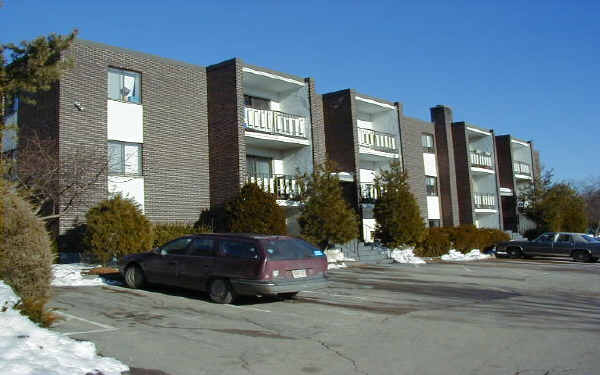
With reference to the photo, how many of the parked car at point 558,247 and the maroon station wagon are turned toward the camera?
0

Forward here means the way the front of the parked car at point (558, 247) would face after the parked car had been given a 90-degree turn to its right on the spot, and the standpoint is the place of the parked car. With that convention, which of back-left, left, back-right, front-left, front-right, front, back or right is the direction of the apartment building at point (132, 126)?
back-left

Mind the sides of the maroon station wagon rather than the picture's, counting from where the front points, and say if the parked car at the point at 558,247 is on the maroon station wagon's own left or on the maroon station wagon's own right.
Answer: on the maroon station wagon's own right

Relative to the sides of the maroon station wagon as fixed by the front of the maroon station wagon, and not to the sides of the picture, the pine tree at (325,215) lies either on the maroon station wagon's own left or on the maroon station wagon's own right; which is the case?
on the maroon station wagon's own right

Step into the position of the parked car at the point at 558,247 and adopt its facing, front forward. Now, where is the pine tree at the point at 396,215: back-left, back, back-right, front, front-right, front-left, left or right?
front-left

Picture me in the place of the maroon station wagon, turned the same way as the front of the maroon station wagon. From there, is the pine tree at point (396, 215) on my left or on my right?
on my right

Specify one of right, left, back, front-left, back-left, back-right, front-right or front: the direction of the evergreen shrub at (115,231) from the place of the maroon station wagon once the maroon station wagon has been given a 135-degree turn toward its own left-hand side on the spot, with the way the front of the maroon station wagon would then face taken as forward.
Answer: back-right

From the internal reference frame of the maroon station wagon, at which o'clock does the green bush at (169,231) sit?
The green bush is roughly at 1 o'clock from the maroon station wagon.

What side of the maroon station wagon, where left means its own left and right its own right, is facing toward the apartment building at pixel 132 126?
front

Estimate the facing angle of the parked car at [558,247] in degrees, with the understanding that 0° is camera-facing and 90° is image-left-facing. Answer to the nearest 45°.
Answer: approximately 90°

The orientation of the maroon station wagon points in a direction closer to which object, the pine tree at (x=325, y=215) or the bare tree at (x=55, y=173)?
the bare tree

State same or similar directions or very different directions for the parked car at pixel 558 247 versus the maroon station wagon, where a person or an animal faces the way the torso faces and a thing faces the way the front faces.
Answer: same or similar directions

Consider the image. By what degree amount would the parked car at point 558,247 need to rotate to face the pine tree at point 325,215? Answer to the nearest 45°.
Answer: approximately 45° to its left

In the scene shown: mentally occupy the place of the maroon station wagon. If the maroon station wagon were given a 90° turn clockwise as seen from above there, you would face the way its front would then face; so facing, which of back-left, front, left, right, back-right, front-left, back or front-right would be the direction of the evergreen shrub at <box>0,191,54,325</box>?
back

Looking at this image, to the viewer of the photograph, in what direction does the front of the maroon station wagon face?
facing away from the viewer and to the left of the viewer
